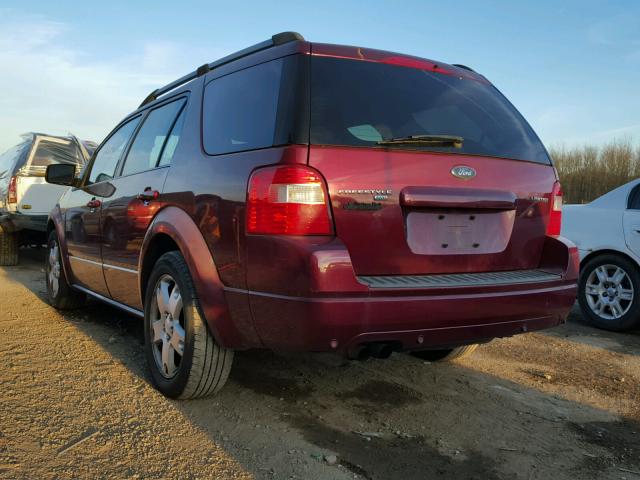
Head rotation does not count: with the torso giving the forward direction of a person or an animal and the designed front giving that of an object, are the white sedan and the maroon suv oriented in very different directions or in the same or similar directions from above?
very different directions

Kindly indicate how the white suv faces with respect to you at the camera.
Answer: facing away from the viewer and to the left of the viewer

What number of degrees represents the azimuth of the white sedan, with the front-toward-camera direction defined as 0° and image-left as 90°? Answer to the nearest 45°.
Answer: approximately 270°

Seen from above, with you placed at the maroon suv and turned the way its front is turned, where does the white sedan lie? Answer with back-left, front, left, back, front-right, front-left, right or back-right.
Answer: right

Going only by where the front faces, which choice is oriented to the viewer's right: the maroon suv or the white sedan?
the white sedan

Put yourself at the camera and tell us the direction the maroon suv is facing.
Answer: facing away from the viewer and to the left of the viewer

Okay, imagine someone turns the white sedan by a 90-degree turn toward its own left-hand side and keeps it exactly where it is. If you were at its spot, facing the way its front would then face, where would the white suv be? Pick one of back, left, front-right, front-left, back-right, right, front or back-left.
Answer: left
